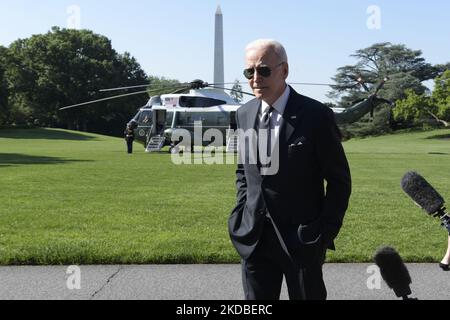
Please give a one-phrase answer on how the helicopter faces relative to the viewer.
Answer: facing to the left of the viewer

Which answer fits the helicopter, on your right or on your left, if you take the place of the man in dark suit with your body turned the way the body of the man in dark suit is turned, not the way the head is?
on your right

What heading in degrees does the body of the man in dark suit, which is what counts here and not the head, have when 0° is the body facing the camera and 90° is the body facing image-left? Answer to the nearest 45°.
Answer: approximately 45°
